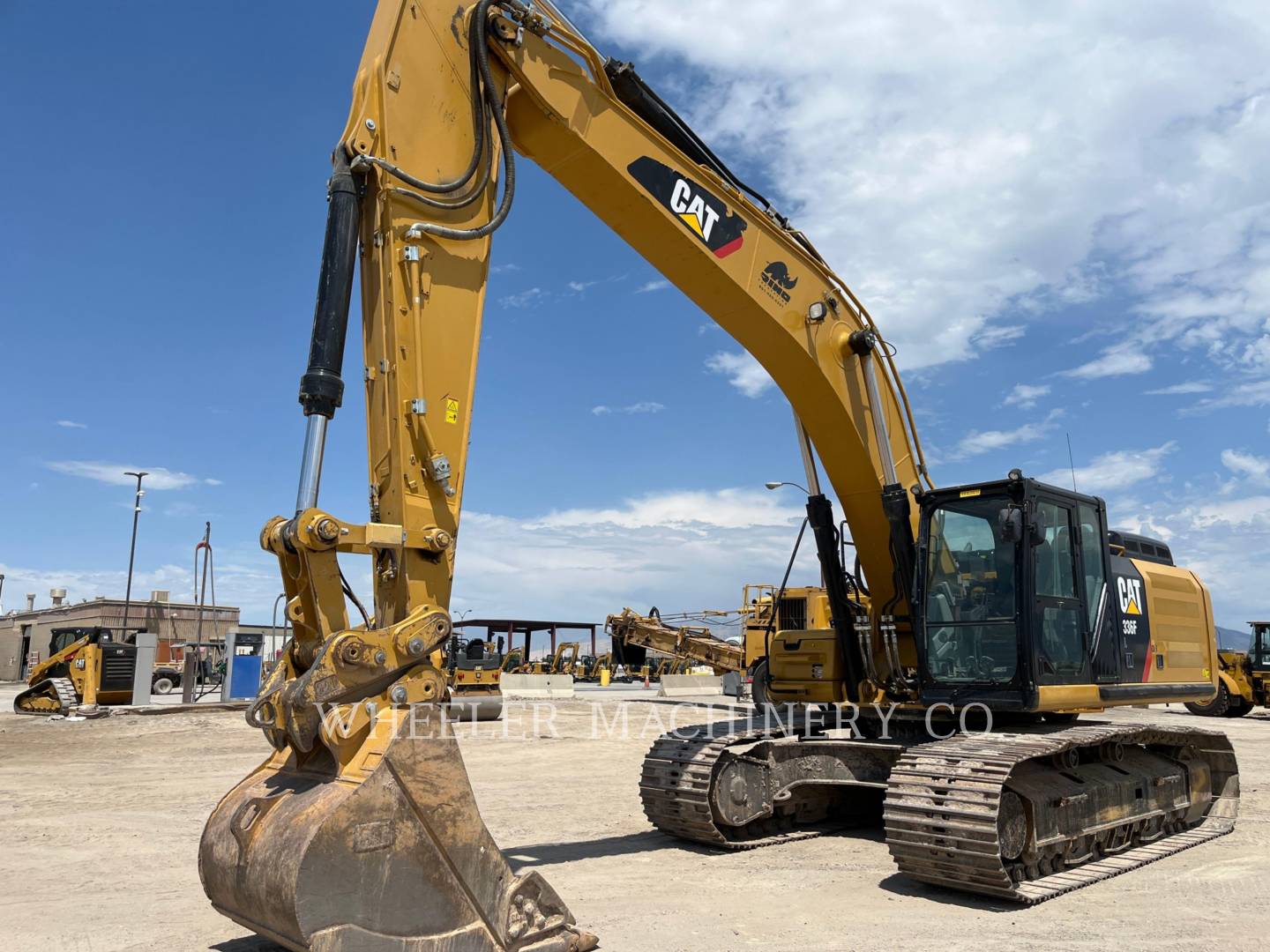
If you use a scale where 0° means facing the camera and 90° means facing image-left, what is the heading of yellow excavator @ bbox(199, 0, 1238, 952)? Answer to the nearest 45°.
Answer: approximately 45°

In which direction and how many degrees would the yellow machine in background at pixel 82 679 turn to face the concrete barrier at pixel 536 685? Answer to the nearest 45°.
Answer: approximately 135° to its right

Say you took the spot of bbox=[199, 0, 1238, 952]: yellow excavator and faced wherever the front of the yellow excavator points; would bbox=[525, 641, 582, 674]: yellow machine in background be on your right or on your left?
on your right

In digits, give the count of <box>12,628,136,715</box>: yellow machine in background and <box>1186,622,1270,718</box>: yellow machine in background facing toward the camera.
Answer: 0

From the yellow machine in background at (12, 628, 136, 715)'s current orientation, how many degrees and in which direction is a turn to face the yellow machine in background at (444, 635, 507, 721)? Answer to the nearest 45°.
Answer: approximately 180°

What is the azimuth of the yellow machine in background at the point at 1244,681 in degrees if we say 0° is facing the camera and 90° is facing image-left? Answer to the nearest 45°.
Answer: approximately 90°

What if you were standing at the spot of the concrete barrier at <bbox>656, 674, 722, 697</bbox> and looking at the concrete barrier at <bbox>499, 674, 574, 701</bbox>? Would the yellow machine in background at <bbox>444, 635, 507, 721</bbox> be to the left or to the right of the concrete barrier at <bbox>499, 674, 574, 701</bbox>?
left

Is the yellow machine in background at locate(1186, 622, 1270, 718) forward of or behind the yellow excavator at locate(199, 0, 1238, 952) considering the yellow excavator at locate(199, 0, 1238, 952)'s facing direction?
behind

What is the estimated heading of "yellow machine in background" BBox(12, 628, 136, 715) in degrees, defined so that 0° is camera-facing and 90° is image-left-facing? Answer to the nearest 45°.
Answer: approximately 135°

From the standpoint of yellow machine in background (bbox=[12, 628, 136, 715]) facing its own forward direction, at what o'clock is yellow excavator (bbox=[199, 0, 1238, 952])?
The yellow excavator is roughly at 7 o'clock from the yellow machine in background.
